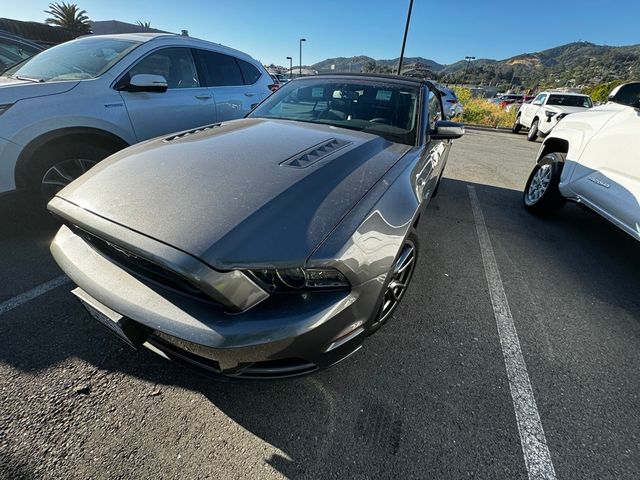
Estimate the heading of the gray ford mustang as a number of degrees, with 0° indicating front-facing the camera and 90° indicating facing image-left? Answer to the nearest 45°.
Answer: approximately 45°

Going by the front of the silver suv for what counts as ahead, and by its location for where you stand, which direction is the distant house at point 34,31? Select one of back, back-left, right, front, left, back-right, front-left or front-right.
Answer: back-right

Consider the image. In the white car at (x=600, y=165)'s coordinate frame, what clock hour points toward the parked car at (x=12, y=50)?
The parked car is roughly at 10 o'clock from the white car.

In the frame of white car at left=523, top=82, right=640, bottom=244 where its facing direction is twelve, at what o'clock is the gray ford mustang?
The gray ford mustang is roughly at 8 o'clock from the white car.

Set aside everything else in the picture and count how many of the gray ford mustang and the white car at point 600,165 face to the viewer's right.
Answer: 0

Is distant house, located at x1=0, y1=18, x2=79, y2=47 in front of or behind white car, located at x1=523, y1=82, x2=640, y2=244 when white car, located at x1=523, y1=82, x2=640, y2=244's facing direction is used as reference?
in front

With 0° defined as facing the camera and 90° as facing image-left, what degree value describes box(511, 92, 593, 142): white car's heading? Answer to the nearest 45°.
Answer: approximately 315°

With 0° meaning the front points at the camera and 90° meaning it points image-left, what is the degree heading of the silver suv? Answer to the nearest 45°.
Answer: approximately 45°

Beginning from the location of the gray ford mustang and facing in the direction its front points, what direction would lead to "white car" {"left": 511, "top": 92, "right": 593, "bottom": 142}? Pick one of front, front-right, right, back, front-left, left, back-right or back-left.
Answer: back
